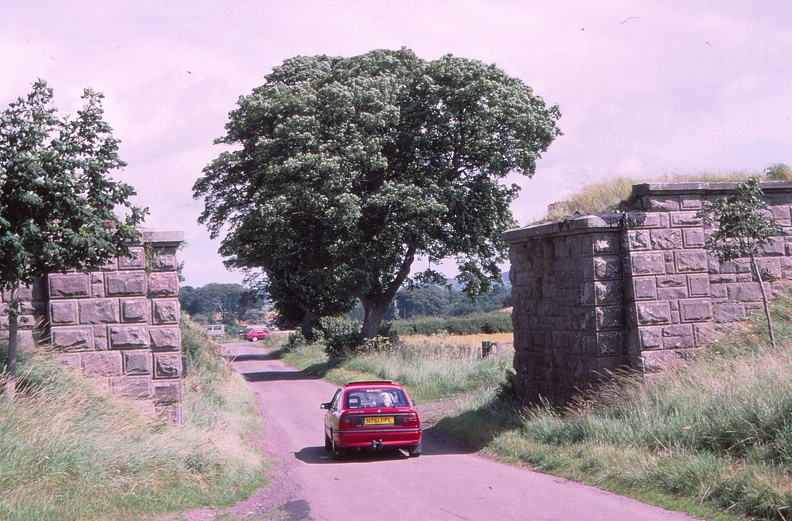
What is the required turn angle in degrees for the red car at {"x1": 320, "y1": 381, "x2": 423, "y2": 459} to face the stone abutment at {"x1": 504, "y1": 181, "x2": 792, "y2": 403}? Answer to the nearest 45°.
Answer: approximately 90° to its right

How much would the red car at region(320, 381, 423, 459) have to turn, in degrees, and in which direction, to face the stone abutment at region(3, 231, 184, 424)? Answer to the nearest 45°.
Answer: approximately 90° to its left

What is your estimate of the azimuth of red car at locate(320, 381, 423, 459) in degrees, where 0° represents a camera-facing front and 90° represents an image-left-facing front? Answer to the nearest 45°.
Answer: approximately 180°

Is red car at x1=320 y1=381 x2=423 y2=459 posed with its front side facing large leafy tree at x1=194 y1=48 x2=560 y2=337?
yes

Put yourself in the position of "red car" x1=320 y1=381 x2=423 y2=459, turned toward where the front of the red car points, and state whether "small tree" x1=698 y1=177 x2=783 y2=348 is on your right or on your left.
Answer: on your right

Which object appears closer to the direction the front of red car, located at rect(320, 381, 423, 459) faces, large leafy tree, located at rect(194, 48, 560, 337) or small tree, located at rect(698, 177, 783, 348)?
the large leafy tree
